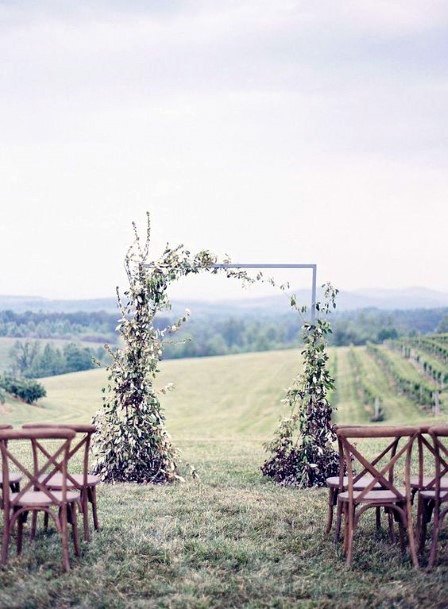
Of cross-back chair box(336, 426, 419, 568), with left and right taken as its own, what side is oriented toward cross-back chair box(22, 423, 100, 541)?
left

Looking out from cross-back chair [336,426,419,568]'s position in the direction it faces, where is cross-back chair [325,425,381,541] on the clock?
cross-back chair [325,425,381,541] is roughly at 11 o'clock from cross-back chair [336,426,419,568].

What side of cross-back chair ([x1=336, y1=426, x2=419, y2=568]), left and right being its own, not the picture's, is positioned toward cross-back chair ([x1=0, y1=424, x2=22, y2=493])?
left

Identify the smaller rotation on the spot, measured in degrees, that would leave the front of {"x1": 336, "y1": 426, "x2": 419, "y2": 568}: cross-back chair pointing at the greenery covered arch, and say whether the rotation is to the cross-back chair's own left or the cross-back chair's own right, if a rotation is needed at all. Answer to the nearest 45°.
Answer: approximately 45° to the cross-back chair's own left

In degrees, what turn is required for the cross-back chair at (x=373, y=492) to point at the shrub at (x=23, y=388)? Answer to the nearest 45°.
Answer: approximately 45° to its left

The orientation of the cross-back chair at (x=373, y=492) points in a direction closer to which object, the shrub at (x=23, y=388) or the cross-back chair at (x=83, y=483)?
the shrub

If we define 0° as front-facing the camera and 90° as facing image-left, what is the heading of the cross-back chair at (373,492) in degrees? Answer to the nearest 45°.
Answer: approximately 180°
